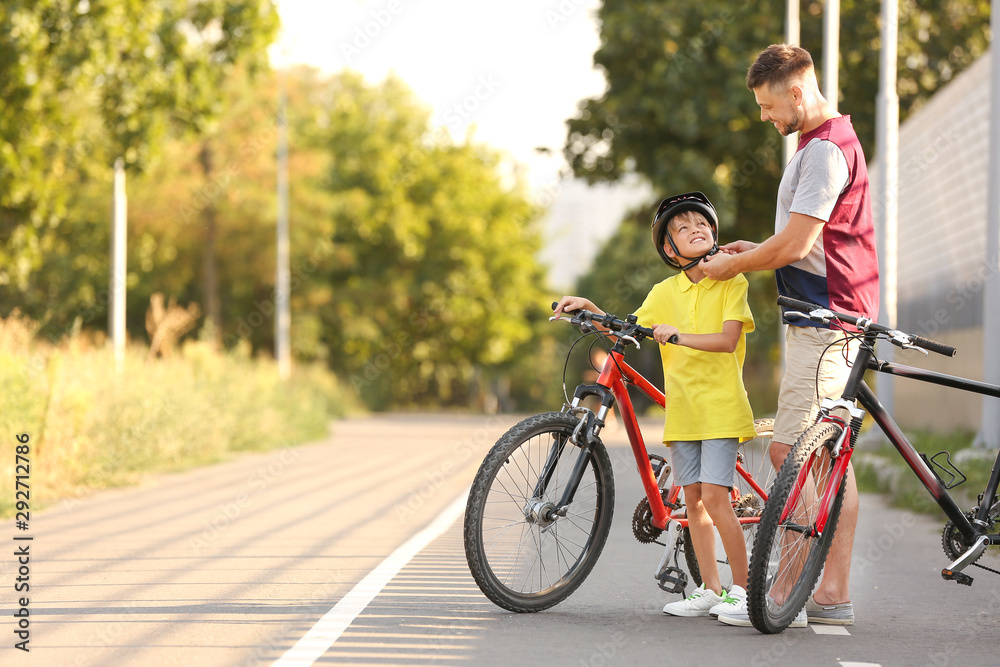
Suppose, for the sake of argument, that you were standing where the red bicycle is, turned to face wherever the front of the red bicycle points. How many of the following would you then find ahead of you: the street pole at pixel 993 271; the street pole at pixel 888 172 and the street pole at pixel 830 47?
0

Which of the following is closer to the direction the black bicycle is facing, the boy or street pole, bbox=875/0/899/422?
the boy

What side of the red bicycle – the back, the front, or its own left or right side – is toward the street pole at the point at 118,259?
right

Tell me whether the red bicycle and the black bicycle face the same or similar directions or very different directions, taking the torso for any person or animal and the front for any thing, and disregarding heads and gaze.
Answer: same or similar directions

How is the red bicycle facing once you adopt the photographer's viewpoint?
facing the viewer and to the left of the viewer

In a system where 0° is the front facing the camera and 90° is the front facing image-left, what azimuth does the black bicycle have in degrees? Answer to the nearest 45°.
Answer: approximately 45°

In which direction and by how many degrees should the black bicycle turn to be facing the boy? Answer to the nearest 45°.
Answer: approximately 45° to its right

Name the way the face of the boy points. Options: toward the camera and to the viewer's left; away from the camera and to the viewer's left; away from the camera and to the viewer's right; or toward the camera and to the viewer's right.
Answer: toward the camera and to the viewer's right

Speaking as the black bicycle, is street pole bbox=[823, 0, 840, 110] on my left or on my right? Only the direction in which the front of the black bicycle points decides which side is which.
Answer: on my right

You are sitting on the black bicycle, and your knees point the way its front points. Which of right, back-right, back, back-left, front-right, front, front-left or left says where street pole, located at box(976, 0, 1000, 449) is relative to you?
back-right

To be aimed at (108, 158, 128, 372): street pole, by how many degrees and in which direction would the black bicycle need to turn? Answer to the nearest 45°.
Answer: approximately 90° to its right

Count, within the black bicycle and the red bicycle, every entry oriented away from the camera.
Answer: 0

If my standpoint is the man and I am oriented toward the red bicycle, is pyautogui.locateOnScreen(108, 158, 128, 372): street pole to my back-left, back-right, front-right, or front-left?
front-right

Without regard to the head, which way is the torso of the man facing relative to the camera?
to the viewer's left

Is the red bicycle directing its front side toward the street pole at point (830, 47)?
no
